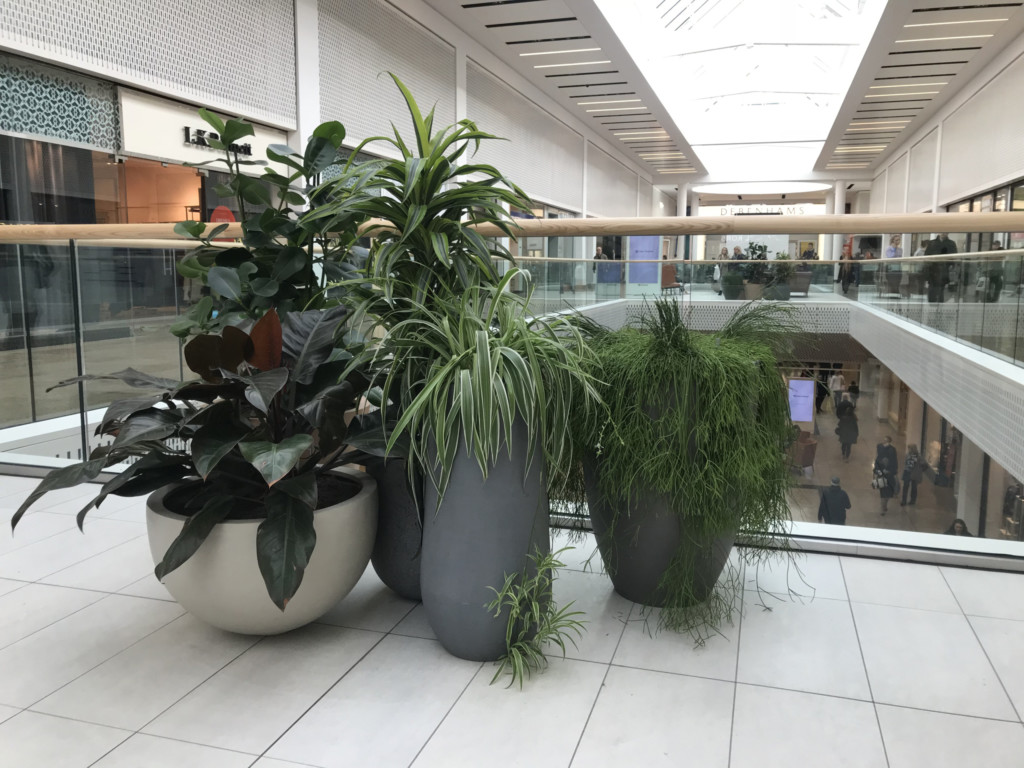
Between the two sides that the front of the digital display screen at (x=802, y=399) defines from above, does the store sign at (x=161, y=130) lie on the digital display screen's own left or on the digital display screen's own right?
on the digital display screen's own right

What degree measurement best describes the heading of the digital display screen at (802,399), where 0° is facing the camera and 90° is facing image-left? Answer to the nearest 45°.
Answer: approximately 0°

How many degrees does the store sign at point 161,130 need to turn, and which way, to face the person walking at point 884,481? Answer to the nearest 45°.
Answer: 0° — it already faces them

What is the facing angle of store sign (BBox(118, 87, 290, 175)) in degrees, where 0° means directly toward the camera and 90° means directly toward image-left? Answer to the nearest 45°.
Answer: approximately 315°

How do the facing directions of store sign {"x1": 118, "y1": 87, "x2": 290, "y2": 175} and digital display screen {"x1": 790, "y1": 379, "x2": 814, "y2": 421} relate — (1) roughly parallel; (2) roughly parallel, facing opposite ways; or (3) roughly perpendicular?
roughly perpendicular

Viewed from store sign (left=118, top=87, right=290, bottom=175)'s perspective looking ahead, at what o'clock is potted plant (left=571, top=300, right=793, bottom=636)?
The potted plant is roughly at 1 o'clock from the store sign.

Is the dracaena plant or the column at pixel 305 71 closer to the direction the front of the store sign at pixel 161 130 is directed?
the dracaena plant
